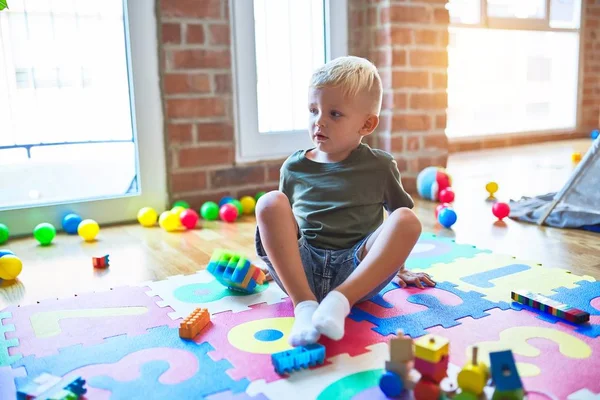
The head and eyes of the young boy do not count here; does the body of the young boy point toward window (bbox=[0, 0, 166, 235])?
no

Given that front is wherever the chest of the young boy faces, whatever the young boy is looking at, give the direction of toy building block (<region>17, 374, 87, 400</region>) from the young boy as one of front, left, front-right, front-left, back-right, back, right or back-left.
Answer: front-right

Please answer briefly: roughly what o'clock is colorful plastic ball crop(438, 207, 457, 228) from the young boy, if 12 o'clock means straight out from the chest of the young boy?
The colorful plastic ball is roughly at 7 o'clock from the young boy.

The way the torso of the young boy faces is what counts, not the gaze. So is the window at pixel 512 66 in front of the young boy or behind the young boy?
behind

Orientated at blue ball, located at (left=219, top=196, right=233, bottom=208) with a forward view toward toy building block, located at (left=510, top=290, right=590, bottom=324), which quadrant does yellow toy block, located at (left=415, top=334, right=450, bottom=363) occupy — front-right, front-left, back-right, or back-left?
front-right

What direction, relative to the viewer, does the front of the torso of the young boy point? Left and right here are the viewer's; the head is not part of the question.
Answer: facing the viewer

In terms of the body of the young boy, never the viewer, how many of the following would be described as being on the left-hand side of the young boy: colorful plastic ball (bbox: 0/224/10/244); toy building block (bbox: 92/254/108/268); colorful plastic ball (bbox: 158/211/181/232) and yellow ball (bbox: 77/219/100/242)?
0

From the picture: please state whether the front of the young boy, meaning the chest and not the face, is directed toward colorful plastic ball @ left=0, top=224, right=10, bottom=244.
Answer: no

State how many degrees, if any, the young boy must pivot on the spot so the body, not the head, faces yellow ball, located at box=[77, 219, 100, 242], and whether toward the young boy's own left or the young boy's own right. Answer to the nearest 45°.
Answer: approximately 135° to the young boy's own right

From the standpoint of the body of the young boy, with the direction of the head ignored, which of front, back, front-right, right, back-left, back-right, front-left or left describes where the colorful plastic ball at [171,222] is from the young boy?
back-right

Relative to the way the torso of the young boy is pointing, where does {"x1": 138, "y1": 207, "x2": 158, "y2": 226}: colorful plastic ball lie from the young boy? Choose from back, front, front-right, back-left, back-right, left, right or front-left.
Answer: back-right

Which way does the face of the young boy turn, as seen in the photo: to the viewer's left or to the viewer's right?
to the viewer's left

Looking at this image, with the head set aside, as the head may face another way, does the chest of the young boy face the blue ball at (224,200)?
no

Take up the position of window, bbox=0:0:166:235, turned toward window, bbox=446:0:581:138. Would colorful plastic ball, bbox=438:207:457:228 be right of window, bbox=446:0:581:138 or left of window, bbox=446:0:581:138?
right
